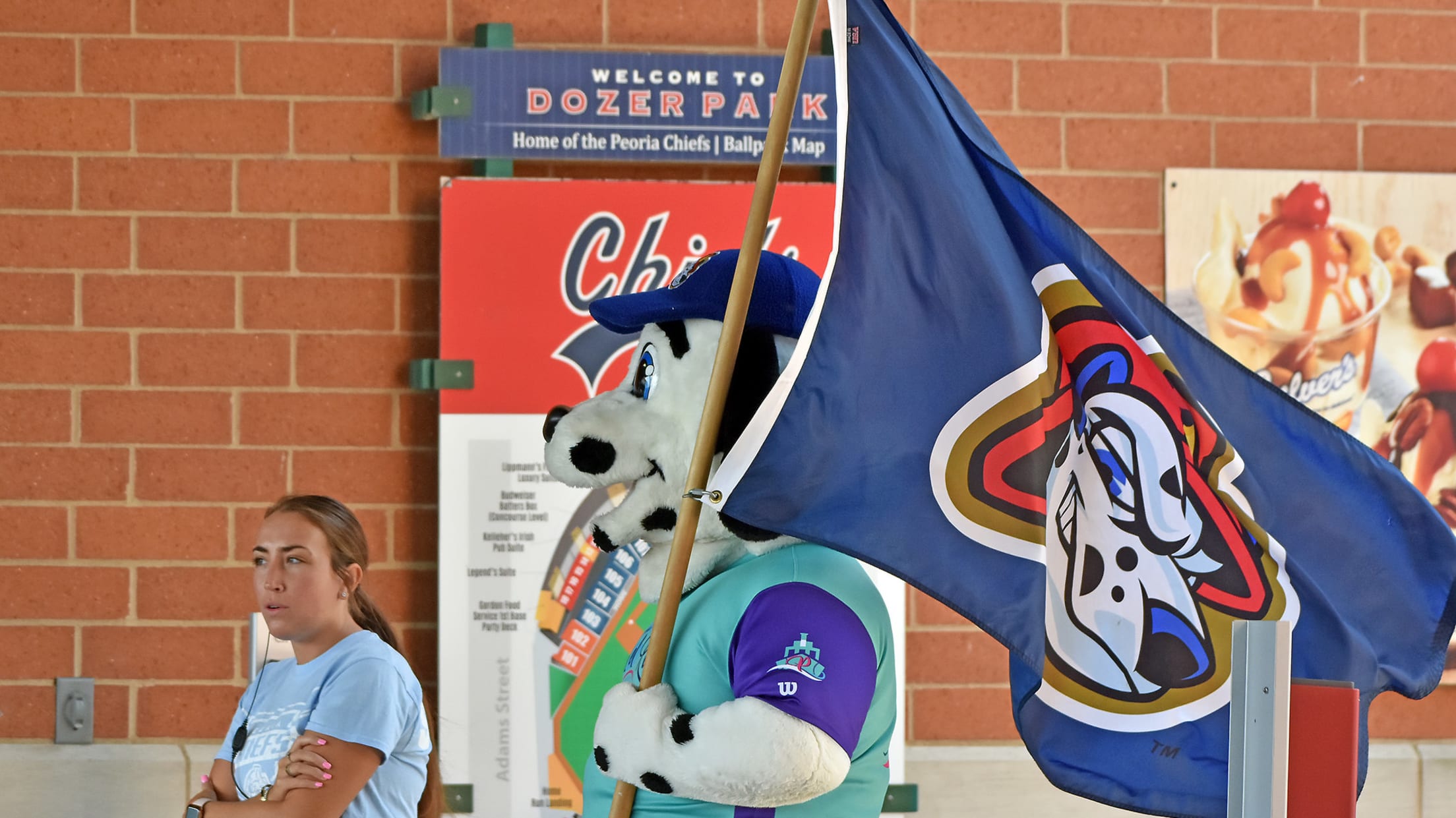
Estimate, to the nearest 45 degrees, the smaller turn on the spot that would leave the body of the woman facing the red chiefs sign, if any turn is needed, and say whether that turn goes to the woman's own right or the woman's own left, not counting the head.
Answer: approximately 180°

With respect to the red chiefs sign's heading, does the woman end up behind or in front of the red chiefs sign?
in front

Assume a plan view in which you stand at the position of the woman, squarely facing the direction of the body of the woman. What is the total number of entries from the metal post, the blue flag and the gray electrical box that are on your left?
2

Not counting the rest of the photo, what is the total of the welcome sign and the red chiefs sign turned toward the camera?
2

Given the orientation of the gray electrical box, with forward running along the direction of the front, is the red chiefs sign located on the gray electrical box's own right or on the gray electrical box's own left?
on the gray electrical box's own left

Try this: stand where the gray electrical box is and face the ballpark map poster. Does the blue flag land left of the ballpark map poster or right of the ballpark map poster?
right

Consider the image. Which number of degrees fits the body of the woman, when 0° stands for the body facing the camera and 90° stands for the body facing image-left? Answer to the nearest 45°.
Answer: approximately 45°

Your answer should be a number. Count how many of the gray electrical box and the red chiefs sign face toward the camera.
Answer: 2

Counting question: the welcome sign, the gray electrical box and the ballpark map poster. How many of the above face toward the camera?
3

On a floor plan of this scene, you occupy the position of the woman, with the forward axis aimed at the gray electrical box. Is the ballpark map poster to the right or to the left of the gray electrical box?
right

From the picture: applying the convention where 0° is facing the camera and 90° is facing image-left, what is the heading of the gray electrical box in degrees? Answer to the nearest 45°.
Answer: approximately 0°

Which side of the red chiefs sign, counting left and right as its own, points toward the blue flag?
front

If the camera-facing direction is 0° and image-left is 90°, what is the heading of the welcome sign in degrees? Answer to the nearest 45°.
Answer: approximately 0°
